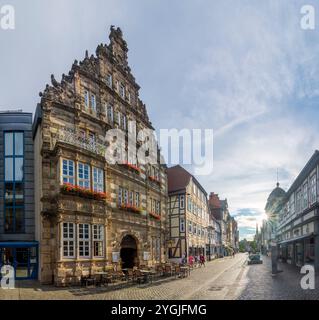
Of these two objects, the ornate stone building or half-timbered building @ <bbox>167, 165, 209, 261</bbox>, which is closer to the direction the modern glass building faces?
the ornate stone building

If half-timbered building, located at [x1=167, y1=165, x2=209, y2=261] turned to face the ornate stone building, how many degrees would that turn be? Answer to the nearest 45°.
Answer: approximately 45° to its right

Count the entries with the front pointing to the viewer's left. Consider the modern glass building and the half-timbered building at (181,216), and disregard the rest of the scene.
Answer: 0

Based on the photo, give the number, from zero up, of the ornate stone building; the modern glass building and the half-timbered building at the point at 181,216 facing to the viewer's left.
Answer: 0

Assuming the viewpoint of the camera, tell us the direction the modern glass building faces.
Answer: facing the viewer

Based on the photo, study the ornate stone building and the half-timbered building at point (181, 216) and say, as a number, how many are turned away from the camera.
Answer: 0

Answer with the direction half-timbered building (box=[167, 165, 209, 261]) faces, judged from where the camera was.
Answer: facing the viewer and to the right of the viewer
